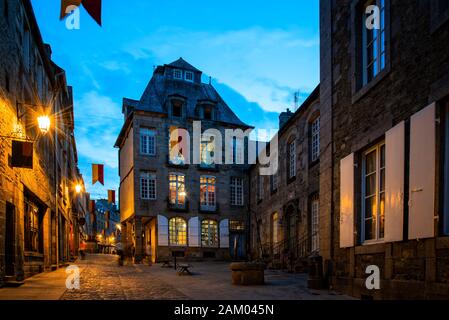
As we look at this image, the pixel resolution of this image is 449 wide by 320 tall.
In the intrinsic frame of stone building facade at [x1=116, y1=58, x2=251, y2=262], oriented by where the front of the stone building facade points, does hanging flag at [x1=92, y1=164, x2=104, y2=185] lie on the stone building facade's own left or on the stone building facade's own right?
on the stone building facade's own right

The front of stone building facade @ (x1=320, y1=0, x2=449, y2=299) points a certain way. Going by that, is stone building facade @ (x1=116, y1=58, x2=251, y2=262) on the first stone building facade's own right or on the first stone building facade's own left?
on the first stone building facade's own right

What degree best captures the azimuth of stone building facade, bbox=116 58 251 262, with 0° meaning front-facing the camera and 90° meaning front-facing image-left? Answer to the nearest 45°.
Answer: approximately 0°

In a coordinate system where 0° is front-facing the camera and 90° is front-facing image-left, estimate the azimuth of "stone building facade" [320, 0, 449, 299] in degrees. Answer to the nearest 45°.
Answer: approximately 45°

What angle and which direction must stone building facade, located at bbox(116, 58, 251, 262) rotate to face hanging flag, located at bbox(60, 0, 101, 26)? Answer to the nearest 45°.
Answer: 0° — it already faces it

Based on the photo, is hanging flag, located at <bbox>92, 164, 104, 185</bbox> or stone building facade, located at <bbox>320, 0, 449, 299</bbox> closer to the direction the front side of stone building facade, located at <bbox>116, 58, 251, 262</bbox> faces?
the stone building facade
